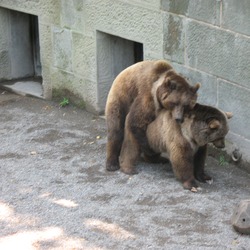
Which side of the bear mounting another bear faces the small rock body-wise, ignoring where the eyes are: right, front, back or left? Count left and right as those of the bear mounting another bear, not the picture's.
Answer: front

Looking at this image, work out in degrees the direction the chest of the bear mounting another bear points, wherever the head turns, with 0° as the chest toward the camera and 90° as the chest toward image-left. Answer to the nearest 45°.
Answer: approximately 315°

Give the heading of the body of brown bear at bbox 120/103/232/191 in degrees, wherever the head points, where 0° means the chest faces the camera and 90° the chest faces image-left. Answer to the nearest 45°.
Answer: approximately 315°
